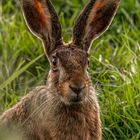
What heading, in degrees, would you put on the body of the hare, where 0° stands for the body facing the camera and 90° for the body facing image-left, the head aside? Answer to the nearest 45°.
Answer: approximately 315°
